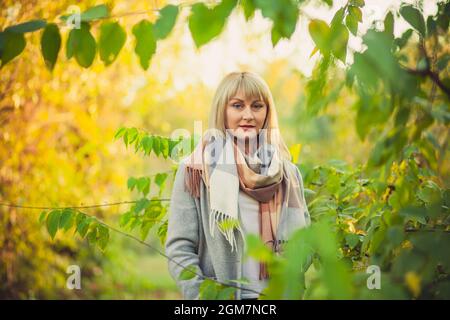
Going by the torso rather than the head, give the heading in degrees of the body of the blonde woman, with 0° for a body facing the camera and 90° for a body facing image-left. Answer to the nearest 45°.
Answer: approximately 0°
